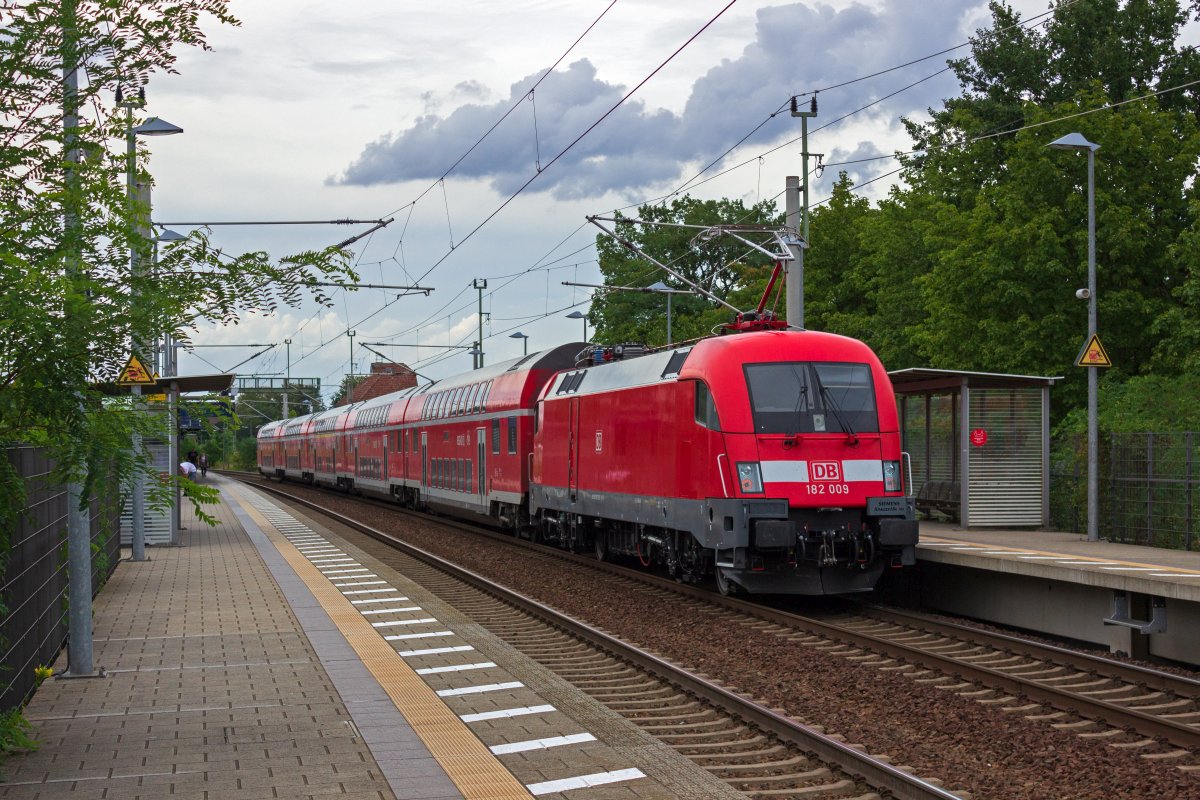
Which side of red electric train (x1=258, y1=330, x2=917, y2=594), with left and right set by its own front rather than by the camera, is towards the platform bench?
left

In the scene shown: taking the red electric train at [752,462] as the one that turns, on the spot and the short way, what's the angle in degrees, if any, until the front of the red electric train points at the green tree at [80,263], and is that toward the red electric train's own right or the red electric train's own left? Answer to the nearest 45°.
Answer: approximately 90° to the red electric train's own right

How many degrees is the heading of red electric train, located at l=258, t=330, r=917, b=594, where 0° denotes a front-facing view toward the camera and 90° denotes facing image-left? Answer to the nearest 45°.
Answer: approximately 315°

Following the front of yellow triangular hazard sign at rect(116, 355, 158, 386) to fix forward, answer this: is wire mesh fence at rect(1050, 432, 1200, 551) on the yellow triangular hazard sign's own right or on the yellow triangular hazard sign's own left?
on the yellow triangular hazard sign's own left

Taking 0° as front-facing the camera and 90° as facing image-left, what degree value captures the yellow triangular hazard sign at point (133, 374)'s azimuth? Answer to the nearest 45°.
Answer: approximately 0°

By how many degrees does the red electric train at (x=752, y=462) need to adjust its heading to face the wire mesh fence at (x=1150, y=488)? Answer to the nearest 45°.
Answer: approximately 90° to its left

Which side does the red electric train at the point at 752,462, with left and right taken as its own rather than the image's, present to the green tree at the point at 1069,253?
left

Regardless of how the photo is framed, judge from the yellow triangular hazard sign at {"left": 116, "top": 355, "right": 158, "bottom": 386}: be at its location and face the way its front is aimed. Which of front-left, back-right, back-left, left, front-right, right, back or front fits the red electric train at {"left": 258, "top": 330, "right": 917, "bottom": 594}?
back-left

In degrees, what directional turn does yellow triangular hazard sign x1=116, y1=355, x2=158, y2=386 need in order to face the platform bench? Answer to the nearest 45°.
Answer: approximately 135° to its left
